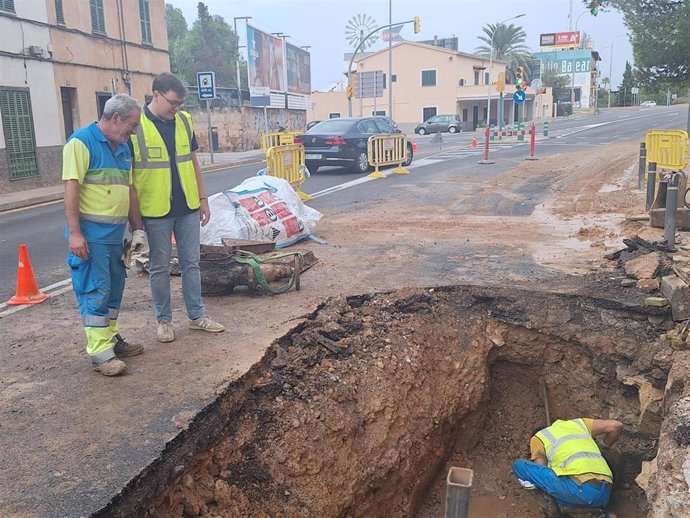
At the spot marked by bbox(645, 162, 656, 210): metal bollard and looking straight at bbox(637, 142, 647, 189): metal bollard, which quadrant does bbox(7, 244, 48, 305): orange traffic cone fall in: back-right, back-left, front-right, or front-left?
back-left

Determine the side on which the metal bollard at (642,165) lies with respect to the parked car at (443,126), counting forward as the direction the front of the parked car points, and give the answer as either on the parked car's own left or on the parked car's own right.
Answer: on the parked car's own left

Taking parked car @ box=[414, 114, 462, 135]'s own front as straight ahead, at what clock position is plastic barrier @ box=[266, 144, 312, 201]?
The plastic barrier is roughly at 9 o'clock from the parked car.

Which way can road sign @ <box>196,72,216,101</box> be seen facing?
toward the camera

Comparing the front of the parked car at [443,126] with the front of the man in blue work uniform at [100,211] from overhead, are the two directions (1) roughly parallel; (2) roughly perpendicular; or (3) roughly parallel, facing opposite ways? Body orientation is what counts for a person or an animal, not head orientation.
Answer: roughly parallel, facing opposite ways

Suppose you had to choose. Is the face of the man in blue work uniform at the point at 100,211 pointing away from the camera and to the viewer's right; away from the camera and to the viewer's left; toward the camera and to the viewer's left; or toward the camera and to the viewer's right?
toward the camera and to the viewer's right

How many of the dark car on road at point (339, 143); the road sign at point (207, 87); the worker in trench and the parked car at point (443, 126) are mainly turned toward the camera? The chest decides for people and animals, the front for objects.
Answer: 1

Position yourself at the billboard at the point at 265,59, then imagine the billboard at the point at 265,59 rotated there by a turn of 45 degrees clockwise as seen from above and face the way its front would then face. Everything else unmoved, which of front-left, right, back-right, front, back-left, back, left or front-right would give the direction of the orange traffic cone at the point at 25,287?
front

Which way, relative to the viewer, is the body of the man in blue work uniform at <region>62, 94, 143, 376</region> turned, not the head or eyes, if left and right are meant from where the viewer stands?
facing the viewer and to the right of the viewer

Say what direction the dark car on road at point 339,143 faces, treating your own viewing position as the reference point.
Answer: facing away from the viewer and to the right of the viewer

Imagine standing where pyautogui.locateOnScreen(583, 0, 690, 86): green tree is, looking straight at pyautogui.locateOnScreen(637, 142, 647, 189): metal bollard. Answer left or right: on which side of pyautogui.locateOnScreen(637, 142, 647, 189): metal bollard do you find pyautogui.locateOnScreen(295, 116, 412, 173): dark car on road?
right

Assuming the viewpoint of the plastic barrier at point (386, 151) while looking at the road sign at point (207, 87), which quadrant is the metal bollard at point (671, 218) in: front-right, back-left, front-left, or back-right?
back-left

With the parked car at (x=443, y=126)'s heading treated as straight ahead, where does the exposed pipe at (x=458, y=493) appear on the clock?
The exposed pipe is roughly at 9 o'clock from the parked car.

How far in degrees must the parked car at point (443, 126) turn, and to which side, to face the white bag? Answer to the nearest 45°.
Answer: approximately 90° to its left
